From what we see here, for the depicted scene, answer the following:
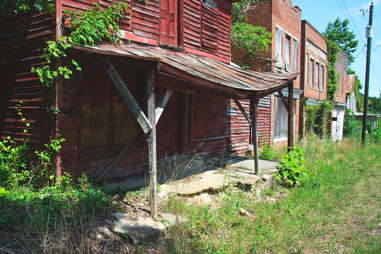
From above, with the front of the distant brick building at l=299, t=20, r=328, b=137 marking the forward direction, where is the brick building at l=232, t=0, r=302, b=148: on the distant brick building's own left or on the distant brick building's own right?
on the distant brick building's own right

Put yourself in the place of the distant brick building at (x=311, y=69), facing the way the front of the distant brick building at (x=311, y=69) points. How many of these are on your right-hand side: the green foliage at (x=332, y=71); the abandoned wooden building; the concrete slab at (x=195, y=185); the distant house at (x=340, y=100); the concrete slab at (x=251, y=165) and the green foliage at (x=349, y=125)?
3

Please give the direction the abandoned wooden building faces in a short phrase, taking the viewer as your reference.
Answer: facing the viewer and to the right of the viewer

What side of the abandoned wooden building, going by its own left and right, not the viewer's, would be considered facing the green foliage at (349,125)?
left

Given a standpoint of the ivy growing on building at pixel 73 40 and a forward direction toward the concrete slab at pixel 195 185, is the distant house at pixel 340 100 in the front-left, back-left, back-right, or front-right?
front-left

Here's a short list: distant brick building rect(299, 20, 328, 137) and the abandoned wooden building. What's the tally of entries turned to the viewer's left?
0

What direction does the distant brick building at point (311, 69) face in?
to the viewer's right

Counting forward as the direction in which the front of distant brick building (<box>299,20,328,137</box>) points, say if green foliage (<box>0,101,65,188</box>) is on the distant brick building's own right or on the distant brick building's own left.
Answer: on the distant brick building's own right

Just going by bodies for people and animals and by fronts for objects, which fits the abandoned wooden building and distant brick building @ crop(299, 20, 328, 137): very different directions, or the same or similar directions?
same or similar directions

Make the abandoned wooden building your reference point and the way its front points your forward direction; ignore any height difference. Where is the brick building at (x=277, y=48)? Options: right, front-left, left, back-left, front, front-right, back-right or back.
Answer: left

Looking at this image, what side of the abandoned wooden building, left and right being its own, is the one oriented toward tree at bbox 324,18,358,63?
left

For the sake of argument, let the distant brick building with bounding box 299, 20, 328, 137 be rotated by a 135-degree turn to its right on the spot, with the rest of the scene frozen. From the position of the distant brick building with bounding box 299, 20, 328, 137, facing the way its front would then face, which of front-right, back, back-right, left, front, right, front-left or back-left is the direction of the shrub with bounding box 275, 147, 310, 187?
front-left

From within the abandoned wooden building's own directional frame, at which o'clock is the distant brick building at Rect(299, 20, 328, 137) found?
The distant brick building is roughly at 9 o'clock from the abandoned wooden building.

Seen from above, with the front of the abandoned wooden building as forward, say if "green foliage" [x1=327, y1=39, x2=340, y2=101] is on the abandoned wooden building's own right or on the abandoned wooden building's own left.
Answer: on the abandoned wooden building's own left
